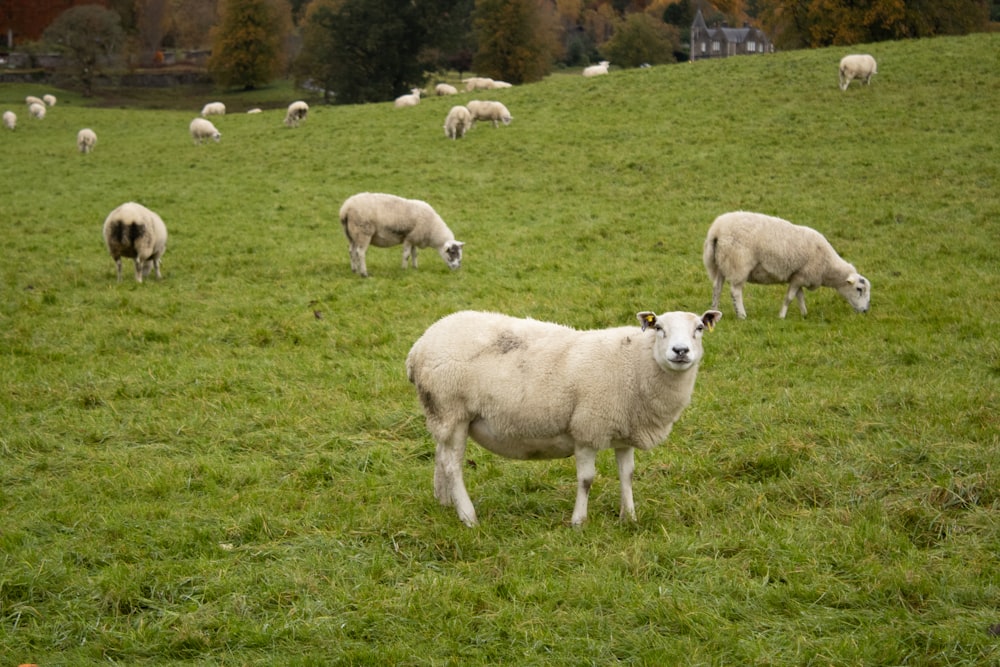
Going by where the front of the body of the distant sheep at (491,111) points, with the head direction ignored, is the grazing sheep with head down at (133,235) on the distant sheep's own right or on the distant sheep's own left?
on the distant sheep's own right

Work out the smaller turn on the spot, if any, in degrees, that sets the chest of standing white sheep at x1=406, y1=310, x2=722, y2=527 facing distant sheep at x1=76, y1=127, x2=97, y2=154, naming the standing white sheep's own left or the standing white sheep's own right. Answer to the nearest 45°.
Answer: approximately 135° to the standing white sheep's own left

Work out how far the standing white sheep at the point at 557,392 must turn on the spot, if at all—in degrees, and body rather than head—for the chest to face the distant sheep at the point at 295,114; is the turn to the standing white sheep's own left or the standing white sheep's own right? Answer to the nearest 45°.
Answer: approximately 90° to the standing white sheep's own left

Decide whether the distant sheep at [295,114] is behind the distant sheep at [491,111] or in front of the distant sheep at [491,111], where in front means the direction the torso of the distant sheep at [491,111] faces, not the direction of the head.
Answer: behind

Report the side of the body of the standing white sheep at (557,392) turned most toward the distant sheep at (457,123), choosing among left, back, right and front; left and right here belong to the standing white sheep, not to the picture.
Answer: left

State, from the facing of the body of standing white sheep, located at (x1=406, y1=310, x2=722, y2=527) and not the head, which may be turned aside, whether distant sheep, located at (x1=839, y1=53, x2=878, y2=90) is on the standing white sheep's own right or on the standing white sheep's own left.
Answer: on the standing white sheep's own left

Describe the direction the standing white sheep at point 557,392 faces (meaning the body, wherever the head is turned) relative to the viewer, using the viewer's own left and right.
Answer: facing to the right of the viewer

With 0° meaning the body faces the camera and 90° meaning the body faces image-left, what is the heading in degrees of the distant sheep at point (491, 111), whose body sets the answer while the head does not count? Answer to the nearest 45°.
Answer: approximately 270°
